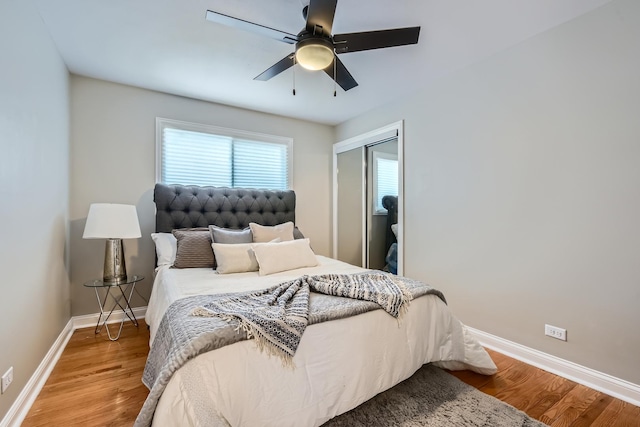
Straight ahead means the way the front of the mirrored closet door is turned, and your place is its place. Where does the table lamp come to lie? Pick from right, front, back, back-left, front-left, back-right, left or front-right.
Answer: front

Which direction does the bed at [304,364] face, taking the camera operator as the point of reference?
facing the viewer and to the right of the viewer

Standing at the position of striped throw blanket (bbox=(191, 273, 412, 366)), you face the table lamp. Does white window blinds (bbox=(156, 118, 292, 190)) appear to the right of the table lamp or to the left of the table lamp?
right

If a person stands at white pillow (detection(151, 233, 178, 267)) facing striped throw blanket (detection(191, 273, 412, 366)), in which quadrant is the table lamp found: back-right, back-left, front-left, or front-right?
back-right

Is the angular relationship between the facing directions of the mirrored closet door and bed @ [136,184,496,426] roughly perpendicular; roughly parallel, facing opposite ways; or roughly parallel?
roughly perpendicular

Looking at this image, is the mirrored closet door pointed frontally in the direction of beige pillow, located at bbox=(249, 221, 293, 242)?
yes

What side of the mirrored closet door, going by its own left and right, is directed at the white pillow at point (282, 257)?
front

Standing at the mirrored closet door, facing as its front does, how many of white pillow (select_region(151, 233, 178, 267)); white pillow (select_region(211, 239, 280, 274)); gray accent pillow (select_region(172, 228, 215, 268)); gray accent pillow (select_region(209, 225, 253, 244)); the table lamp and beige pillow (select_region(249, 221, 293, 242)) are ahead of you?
6

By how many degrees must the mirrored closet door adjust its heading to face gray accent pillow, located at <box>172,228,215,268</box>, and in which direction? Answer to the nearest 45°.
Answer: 0° — it already faces it

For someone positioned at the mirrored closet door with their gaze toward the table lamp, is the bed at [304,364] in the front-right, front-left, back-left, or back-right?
front-left

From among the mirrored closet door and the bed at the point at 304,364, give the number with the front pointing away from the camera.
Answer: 0

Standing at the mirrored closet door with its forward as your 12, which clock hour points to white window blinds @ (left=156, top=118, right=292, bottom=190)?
The white window blinds is roughly at 1 o'clock from the mirrored closet door.
